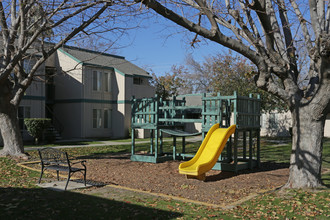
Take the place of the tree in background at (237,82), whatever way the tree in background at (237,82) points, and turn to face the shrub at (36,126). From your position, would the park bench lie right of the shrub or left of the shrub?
left

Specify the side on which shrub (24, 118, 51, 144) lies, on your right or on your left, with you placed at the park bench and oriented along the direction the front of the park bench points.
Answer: on your left

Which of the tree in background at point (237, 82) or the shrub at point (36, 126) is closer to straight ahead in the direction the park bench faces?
the tree in background

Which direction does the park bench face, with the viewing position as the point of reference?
facing away from the viewer and to the right of the viewer

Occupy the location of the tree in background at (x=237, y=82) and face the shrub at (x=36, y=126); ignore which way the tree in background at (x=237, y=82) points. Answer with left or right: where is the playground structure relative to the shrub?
left

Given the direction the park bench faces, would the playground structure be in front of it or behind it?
in front
